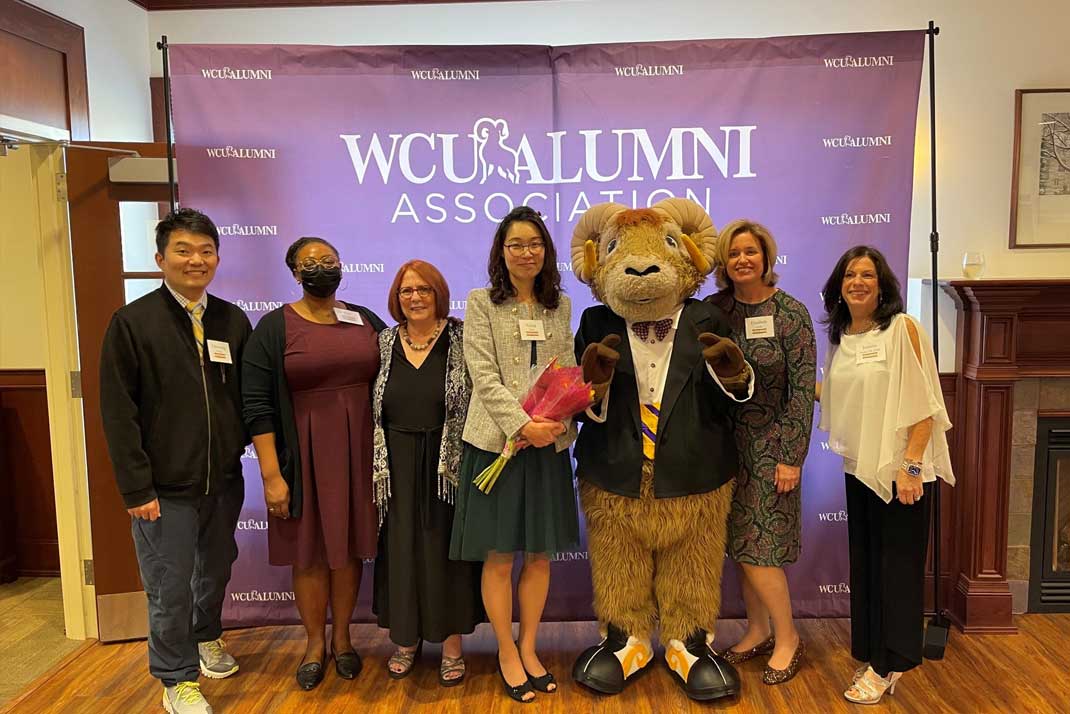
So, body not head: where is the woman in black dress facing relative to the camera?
toward the camera

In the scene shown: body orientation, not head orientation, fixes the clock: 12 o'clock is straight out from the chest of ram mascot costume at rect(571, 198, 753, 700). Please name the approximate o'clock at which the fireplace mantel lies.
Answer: The fireplace mantel is roughly at 8 o'clock from the ram mascot costume.

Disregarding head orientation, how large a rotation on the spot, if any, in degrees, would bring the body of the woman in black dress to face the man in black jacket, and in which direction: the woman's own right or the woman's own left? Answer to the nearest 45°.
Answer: approximately 90° to the woman's own right

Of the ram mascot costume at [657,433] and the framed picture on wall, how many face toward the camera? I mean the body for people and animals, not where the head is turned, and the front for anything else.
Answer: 2

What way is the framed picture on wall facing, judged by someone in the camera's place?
facing the viewer

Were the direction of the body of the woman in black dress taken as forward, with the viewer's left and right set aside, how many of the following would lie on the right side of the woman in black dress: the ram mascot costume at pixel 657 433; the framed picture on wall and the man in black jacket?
1

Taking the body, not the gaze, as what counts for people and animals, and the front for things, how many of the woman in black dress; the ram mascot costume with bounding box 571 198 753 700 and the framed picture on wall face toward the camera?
3

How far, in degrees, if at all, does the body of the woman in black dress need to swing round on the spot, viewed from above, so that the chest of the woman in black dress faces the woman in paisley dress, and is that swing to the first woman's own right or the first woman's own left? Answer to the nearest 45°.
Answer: approximately 90° to the first woman's own left

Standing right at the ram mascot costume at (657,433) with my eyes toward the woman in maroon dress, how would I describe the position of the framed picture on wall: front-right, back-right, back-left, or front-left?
back-right

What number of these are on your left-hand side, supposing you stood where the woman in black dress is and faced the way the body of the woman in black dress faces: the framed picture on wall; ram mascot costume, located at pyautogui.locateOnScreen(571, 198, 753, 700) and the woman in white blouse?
3

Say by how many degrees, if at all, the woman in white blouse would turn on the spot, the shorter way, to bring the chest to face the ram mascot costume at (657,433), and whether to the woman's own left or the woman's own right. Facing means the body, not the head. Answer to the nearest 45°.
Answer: approximately 45° to the woman's own right

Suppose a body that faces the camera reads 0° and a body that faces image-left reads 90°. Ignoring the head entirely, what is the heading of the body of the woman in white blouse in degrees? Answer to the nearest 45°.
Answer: approximately 45°

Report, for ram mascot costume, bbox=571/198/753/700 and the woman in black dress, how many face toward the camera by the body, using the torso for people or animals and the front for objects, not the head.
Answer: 2

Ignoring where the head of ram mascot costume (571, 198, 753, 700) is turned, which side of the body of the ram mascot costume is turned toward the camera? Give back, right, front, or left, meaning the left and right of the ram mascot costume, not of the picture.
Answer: front
